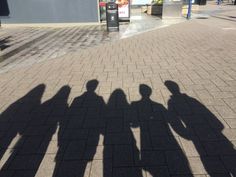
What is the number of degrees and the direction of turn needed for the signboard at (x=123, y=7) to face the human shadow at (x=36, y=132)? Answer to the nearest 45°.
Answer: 0° — it already faces it

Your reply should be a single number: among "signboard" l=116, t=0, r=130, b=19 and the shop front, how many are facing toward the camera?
2

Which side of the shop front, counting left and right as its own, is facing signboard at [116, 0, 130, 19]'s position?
left

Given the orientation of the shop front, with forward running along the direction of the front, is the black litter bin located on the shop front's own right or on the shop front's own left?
on the shop front's own left

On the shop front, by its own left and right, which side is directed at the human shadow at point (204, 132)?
front

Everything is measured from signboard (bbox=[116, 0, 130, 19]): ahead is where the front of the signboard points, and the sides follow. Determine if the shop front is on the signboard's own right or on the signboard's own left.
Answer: on the signboard's own right

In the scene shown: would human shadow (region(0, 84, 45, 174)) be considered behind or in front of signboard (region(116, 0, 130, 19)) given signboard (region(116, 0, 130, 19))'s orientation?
in front

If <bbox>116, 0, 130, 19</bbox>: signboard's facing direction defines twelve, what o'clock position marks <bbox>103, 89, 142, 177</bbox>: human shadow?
The human shadow is roughly at 12 o'clock from the signboard.

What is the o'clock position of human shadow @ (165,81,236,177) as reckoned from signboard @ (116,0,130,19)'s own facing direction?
The human shadow is roughly at 12 o'clock from the signboard.
